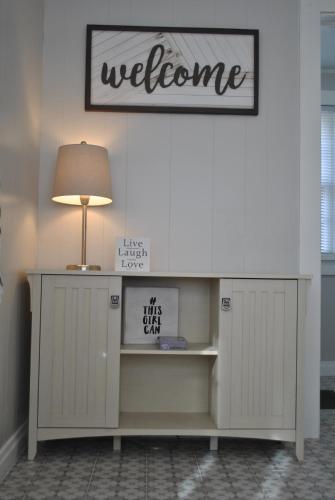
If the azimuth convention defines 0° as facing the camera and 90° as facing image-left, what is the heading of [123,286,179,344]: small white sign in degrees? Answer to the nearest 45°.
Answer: approximately 0°

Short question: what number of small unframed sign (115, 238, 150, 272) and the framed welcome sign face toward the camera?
2

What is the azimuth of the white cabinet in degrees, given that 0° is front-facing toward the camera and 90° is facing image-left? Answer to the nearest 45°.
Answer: approximately 0°
